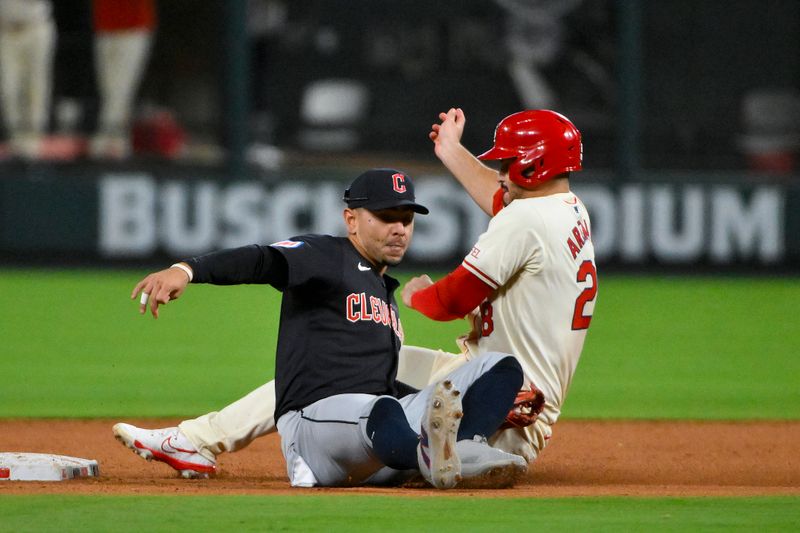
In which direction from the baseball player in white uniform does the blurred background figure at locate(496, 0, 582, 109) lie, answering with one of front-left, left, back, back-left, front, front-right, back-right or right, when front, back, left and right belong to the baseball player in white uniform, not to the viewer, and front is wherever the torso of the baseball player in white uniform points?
right

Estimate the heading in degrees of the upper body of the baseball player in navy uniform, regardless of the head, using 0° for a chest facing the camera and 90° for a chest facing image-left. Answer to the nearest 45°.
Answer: approximately 315°

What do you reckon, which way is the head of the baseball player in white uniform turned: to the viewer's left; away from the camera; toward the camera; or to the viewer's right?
to the viewer's left

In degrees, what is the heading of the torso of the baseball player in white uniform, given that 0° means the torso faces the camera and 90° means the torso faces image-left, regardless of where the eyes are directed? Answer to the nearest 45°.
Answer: approximately 90°

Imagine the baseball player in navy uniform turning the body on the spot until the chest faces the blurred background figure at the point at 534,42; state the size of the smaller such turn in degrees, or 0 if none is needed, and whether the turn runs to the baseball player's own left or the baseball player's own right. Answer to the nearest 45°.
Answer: approximately 135° to the baseball player's own left
